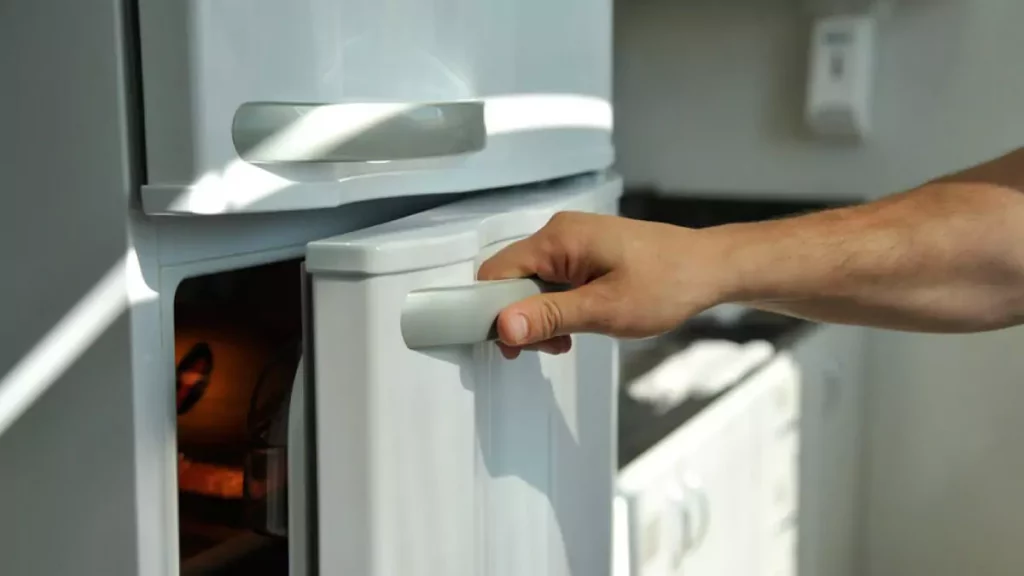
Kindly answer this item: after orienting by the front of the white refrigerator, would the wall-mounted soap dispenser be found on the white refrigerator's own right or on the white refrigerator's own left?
on the white refrigerator's own left

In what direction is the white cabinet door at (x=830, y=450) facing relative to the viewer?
toward the camera

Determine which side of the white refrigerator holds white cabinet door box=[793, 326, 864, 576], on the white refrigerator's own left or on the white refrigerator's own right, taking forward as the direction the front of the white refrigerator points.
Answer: on the white refrigerator's own left

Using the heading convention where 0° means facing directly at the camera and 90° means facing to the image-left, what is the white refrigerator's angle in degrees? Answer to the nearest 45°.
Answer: approximately 315°
